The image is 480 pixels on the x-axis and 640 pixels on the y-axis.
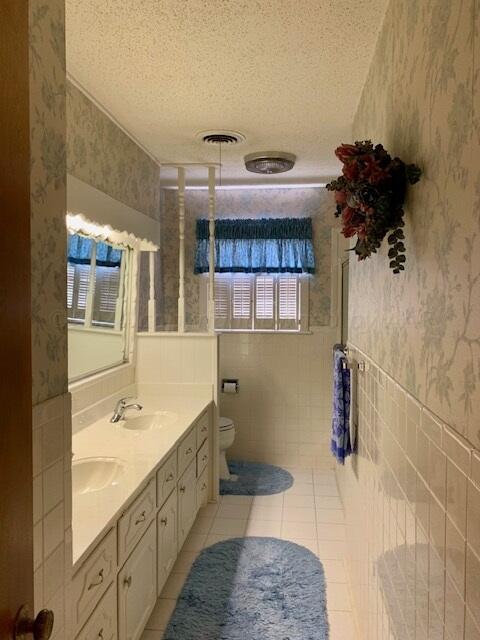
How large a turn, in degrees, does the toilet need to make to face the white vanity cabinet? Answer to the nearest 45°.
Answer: approximately 90° to its right

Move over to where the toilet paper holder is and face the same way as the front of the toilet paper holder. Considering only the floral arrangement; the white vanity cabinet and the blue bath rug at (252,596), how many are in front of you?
3

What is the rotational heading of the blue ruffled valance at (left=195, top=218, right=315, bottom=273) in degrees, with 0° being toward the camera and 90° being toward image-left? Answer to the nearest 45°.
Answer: approximately 0°

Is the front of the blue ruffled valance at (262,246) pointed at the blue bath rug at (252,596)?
yes
